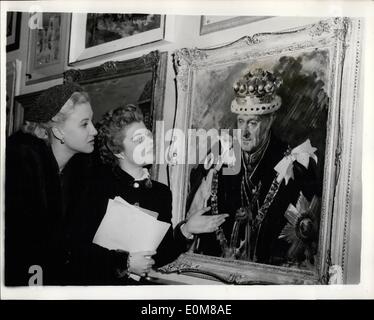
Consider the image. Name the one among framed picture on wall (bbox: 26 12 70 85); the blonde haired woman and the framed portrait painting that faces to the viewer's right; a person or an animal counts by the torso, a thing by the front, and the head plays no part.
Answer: the blonde haired woman

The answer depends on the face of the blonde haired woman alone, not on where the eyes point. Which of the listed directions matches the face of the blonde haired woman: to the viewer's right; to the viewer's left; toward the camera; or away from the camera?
to the viewer's right

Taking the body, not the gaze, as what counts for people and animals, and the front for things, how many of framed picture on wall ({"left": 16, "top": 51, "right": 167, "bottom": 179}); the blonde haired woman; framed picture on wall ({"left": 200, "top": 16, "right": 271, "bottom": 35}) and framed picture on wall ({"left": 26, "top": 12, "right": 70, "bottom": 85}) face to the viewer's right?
1

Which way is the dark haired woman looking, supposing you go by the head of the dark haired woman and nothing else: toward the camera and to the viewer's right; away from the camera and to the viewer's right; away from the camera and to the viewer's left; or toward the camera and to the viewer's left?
toward the camera and to the viewer's right

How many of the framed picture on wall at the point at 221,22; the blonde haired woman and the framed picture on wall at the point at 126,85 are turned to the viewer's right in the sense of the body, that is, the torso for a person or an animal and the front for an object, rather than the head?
1

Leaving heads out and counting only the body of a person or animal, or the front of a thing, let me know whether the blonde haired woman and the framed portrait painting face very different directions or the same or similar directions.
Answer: very different directions

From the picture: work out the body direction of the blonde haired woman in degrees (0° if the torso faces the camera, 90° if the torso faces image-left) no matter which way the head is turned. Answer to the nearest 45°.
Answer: approximately 270°

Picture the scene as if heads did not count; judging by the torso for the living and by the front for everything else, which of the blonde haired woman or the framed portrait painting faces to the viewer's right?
the blonde haired woman
